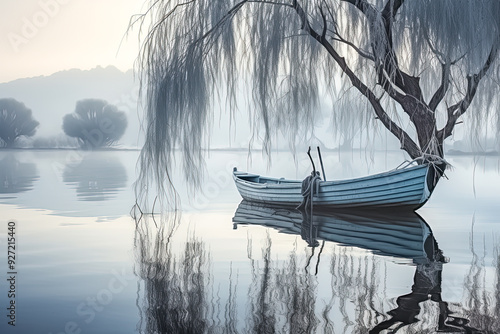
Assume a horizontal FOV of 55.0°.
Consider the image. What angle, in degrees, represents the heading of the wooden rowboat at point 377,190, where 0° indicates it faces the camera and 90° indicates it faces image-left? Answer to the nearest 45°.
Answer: approximately 315°
